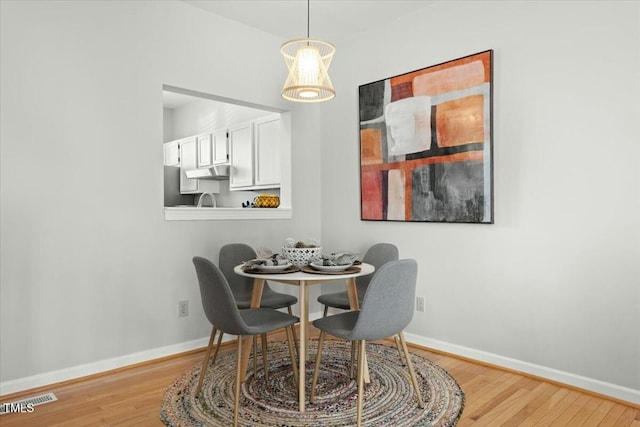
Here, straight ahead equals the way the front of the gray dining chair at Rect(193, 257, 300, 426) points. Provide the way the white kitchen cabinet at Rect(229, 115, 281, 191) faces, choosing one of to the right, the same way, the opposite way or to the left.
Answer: the opposite way

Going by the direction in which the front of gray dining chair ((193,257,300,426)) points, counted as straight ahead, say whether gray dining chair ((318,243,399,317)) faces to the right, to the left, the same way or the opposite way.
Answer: the opposite way

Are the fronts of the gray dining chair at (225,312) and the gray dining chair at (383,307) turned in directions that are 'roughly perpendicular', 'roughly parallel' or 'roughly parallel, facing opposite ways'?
roughly perpendicular

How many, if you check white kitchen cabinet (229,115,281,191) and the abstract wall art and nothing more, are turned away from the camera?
0

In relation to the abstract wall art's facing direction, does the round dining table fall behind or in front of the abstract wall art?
in front

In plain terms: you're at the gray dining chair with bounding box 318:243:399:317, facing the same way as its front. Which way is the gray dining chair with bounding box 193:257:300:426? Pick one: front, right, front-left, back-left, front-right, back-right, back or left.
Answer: front

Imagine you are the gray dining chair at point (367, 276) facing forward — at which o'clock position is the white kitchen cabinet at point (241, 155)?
The white kitchen cabinet is roughly at 3 o'clock from the gray dining chair.

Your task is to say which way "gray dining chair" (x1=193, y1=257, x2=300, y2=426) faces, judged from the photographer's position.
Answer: facing away from the viewer and to the right of the viewer

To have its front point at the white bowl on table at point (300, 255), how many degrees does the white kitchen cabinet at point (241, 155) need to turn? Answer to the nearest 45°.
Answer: approximately 45° to its left

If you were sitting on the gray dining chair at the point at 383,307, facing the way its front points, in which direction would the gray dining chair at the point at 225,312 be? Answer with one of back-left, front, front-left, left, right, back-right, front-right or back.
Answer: front-left

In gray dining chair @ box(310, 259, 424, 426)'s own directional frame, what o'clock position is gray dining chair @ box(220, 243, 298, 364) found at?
gray dining chair @ box(220, 243, 298, 364) is roughly at 12 o'clock from gray dining chair @ box(310, 259, 424, 426).

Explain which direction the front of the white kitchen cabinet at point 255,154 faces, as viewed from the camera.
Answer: facing the viewer and to the left of the viewer

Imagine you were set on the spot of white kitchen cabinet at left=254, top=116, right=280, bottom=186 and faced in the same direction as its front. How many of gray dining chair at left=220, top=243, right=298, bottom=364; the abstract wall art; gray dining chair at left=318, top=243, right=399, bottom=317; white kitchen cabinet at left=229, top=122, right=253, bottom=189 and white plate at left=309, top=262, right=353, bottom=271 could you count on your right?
1

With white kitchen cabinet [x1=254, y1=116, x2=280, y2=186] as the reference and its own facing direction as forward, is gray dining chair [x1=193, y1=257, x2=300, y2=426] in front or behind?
in front

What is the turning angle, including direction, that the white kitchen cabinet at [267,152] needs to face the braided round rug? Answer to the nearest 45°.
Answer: approximately 45° to its left

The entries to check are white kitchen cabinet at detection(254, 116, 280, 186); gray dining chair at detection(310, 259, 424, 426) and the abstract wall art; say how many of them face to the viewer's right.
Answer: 0
